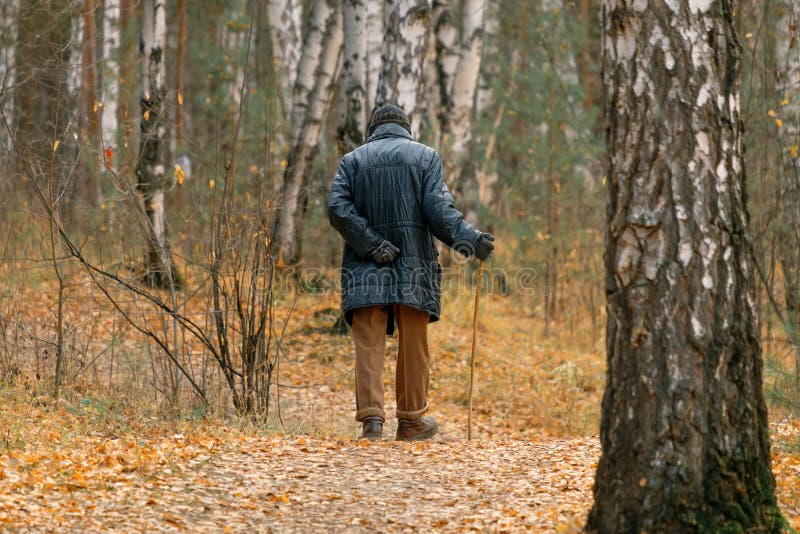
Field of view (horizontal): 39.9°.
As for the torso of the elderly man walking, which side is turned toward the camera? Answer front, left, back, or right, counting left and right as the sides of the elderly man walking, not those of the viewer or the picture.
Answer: back

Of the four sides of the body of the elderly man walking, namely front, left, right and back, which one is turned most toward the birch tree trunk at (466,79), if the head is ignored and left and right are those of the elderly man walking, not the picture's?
front

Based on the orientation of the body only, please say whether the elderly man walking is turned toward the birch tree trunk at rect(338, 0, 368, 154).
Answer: yes

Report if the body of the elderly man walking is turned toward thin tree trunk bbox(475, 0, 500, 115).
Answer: yes

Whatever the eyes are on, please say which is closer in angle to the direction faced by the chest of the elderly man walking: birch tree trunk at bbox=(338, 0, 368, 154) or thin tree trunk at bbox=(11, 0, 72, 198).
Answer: the birch tree trunk

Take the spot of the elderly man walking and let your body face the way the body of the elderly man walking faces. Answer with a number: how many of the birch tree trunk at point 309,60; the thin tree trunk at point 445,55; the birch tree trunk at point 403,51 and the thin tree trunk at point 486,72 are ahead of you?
4

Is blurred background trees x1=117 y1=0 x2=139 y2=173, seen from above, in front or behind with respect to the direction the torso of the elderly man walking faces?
in front

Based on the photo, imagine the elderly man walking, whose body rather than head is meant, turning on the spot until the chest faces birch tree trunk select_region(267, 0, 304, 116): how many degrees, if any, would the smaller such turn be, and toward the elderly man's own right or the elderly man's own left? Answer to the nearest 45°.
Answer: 0° — they already face it

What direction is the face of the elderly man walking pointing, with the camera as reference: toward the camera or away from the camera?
away from the camera

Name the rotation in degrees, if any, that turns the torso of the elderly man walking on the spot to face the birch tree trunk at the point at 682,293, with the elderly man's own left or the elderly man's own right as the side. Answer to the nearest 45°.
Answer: approximately 180°

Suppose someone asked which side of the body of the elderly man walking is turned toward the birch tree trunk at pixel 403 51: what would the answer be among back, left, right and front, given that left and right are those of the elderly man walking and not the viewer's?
front

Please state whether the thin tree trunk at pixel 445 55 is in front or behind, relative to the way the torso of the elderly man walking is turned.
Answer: in front

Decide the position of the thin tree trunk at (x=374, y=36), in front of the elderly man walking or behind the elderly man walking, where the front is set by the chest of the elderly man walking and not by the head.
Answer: in front
